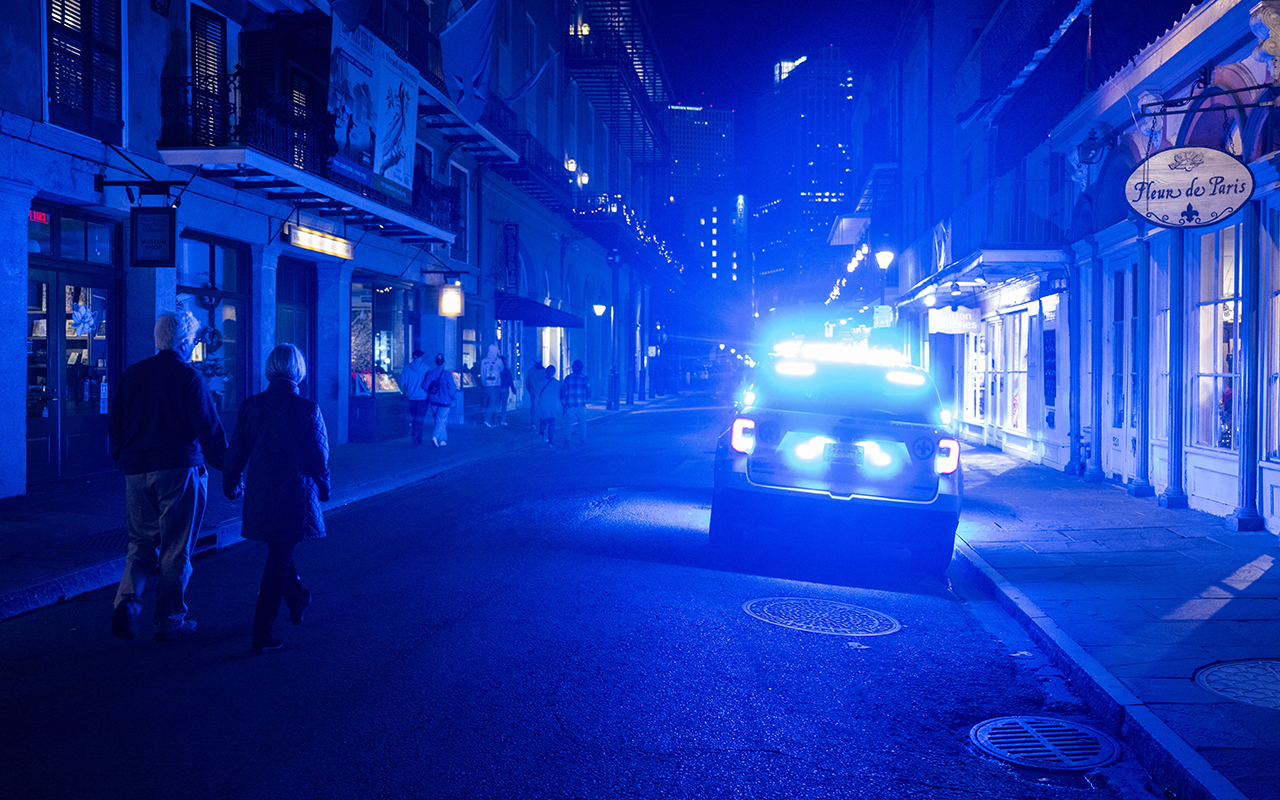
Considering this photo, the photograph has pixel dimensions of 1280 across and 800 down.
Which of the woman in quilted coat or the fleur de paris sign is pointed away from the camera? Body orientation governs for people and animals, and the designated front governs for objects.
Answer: the woman in quilted coat

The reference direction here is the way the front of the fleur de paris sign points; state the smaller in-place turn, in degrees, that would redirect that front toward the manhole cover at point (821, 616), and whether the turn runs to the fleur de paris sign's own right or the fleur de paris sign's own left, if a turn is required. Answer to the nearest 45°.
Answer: approximately 45° to the fleur de paris sign's own right

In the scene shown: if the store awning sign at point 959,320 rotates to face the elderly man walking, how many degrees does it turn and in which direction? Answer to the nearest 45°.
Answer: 0° — it already faces them

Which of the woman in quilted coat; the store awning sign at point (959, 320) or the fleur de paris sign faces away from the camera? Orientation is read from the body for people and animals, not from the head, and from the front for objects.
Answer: the woman in quilted coat

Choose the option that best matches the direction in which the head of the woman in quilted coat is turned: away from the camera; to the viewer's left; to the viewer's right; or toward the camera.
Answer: away from the camera

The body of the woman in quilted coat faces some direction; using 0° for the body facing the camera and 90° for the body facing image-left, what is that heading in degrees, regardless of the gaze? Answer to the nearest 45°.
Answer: approximately 180°

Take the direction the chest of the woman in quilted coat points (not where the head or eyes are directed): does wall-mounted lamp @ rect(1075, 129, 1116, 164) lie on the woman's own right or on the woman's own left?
on the woman's own right

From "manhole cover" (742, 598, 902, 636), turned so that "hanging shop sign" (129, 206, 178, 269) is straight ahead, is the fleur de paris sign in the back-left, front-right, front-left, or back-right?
back-right
